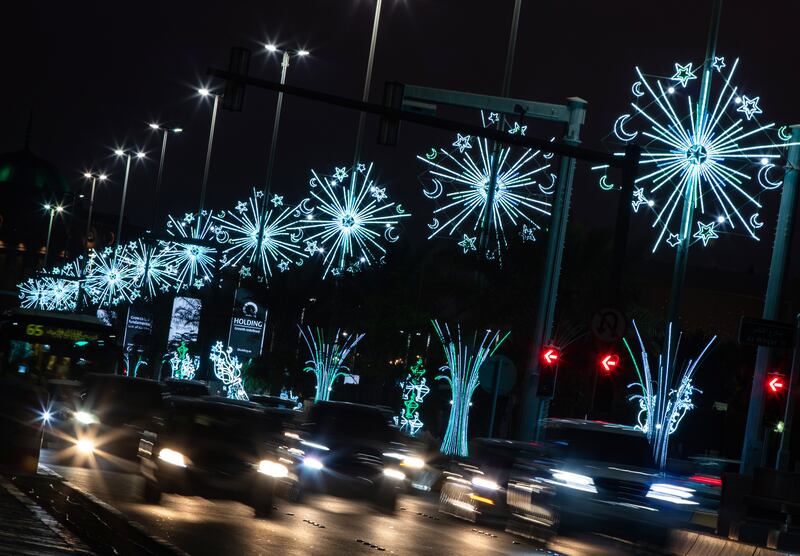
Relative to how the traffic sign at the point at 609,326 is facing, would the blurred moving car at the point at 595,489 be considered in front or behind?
in front

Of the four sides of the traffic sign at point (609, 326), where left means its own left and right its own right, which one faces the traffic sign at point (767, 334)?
left

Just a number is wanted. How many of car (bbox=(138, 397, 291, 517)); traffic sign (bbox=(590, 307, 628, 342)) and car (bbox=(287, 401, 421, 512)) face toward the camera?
3

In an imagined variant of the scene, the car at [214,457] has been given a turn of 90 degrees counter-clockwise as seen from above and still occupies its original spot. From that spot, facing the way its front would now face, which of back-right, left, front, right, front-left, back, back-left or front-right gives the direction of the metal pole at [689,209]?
front-left

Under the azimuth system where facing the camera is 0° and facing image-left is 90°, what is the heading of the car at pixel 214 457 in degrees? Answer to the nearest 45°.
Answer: approximately 0°

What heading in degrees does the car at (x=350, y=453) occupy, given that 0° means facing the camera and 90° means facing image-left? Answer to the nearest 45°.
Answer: approximately 0°

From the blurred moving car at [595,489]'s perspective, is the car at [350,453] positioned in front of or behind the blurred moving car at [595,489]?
behind

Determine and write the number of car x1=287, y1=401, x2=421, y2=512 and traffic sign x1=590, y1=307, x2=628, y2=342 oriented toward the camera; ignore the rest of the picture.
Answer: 2

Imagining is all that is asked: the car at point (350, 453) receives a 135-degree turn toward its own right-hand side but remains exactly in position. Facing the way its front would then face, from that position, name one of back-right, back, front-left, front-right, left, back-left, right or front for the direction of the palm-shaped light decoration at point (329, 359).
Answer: front-right

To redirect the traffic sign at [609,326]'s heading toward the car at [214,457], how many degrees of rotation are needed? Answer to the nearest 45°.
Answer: approximately 45° to its right
